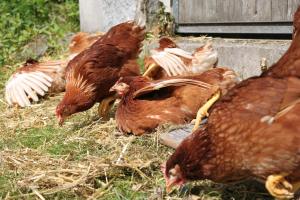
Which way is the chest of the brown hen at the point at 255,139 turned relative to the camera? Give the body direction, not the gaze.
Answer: to the viewer's left

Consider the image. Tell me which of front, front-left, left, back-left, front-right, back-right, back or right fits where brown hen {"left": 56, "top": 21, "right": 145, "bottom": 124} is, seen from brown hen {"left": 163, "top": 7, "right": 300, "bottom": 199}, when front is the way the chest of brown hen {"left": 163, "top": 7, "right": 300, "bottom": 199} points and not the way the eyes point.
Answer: front-right

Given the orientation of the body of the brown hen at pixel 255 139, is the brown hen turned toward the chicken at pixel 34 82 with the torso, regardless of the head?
no

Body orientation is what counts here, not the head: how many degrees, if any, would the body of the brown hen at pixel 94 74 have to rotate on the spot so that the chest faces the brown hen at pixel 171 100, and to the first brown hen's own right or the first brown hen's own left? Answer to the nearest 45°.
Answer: approximately 90° to the first brown hen's own left

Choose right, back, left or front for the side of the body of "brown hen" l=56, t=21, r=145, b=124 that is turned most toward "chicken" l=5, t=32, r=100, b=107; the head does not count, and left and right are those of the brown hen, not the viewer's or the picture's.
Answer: right

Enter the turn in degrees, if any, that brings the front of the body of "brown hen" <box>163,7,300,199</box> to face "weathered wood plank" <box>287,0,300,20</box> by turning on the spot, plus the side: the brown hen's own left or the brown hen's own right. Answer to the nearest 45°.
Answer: approximately 90° to the brown hen's own right

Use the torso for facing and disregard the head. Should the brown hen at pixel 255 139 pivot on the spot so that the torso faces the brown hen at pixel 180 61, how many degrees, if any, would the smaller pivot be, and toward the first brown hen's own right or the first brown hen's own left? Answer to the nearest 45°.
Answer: approximately 90° to the first brown hen's own right

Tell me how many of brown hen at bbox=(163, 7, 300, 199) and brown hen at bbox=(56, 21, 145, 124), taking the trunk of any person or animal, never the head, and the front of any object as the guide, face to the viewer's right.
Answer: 0

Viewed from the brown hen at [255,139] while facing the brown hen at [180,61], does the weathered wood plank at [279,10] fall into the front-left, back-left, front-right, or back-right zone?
front-right

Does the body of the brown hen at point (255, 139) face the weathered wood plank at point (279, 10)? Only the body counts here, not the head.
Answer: no

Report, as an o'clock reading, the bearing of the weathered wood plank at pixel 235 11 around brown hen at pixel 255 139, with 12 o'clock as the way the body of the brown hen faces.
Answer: The weathered wood plank is roughly at 3 o'clock from the brown hen.

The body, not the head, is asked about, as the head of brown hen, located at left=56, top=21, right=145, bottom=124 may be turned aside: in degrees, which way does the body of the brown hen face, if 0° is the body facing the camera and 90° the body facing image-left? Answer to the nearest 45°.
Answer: approximately 45°

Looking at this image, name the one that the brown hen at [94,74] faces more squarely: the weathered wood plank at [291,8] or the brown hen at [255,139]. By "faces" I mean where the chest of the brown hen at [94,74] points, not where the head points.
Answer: the brown hen
